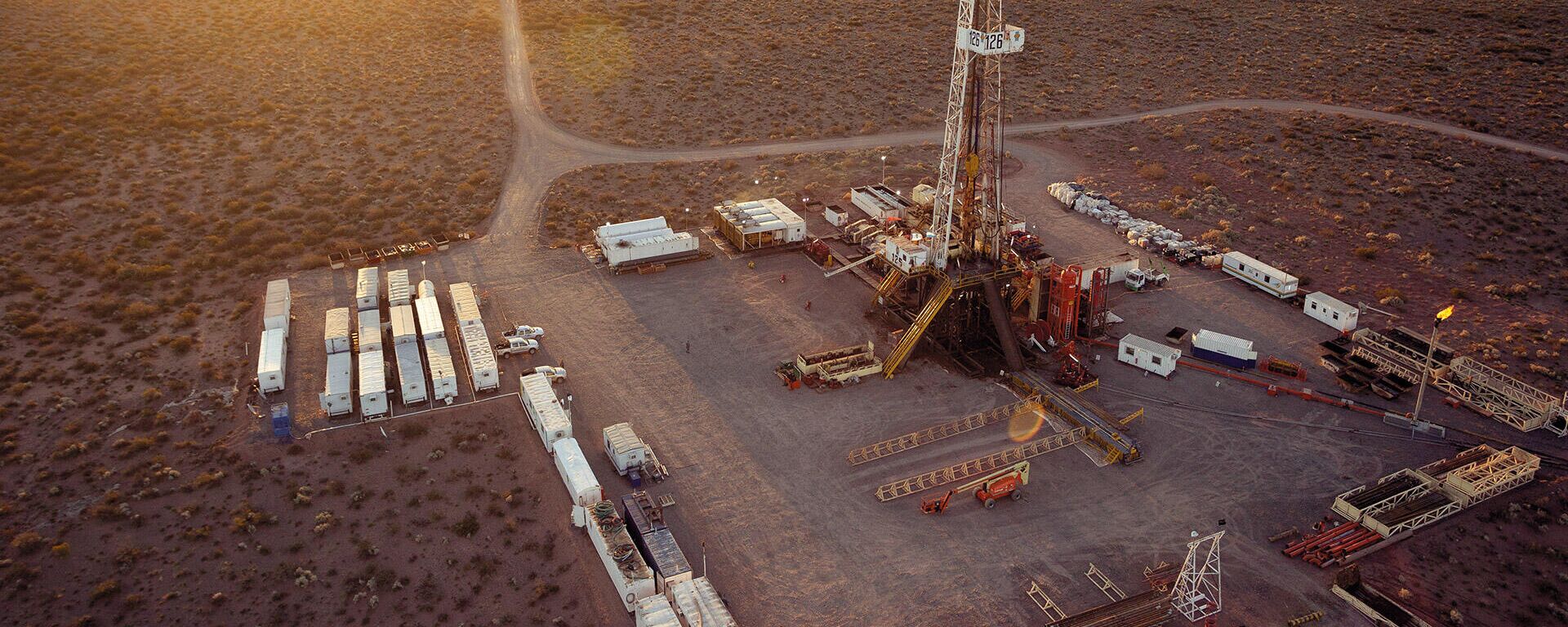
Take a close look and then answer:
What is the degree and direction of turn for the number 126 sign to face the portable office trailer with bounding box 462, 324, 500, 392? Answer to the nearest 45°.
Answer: approximately 90° to its right

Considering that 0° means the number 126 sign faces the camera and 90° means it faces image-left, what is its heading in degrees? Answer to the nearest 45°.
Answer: approximately 0°

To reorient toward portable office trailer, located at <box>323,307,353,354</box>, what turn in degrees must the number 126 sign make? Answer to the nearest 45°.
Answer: approximately 90° to its right

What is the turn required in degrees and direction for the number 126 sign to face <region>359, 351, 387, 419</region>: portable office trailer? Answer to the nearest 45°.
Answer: approximately 45° to its right

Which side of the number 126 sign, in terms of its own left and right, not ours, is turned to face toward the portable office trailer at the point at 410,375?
right

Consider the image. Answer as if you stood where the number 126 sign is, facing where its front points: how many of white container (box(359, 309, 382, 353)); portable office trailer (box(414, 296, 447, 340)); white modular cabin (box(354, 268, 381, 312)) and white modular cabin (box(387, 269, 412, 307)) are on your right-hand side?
4

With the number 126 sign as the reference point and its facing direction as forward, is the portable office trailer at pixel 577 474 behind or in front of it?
in front

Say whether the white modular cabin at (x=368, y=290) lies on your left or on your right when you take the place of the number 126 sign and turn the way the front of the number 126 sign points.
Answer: on your right

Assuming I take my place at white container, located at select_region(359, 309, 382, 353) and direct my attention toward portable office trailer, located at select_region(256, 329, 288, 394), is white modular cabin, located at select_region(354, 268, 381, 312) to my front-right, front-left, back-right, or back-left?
back-right

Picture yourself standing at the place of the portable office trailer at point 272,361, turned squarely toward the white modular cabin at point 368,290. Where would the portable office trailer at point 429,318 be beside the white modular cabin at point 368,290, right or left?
right

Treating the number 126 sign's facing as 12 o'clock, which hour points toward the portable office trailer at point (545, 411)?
The portable office trailer is roughly at 2 o'clock from the number 126 sign.

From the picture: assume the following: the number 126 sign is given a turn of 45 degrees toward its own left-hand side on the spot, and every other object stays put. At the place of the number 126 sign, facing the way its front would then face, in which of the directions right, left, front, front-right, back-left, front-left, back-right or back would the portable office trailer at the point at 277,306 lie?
back-right
